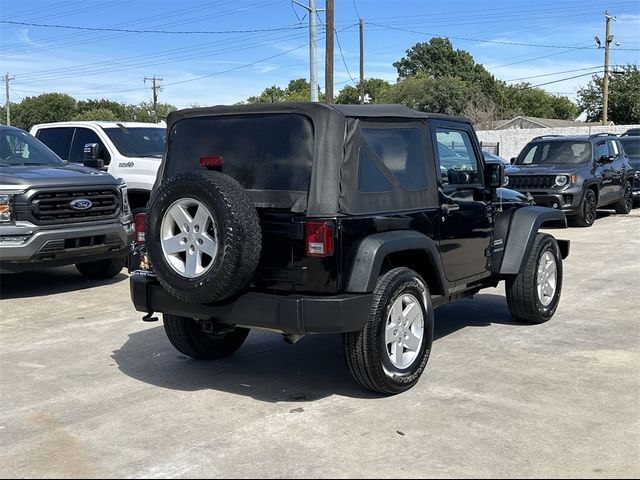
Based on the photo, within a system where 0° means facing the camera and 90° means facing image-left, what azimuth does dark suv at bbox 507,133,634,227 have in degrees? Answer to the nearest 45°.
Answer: approximately 45°

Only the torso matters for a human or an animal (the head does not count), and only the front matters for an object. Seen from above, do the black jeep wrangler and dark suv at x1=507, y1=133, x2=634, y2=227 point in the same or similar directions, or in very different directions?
very different directions

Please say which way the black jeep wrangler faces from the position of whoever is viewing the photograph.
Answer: facing away from the viewer and to the right of the viewer

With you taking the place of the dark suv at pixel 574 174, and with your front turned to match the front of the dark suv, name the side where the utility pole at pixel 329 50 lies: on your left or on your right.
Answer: on your right

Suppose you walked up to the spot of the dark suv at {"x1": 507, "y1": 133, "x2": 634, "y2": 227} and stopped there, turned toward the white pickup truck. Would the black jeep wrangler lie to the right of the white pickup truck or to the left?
left

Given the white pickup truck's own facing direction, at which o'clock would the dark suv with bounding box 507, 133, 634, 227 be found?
The dark suv is roughly at 10 o'clock from the white pickup truck.

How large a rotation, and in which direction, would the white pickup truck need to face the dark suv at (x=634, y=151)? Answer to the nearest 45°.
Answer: approximately 45° to its left
